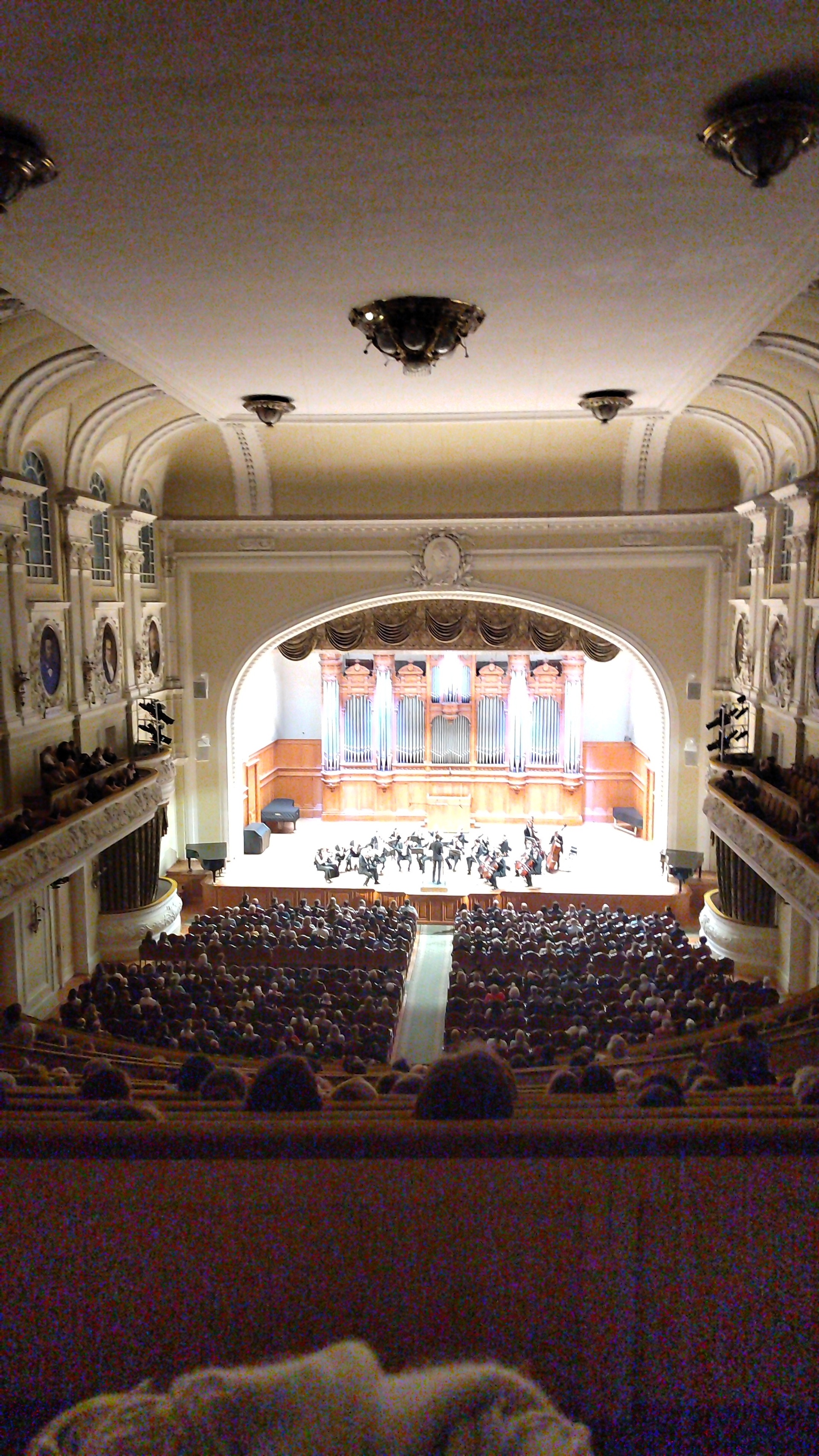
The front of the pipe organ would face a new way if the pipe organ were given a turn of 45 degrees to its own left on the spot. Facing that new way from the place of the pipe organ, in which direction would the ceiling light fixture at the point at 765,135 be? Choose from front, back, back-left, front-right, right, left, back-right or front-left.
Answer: front-right

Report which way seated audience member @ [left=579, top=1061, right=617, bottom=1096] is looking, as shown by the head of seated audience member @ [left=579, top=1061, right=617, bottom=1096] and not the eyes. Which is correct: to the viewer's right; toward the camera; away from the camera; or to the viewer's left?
away from the camera

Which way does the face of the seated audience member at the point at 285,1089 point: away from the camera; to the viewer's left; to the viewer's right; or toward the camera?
away from the camera

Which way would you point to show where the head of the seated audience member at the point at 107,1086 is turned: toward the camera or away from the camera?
away from the camera

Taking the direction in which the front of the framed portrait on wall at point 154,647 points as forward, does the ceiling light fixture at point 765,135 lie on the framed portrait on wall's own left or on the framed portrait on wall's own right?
on the framed portrait on wall's own right

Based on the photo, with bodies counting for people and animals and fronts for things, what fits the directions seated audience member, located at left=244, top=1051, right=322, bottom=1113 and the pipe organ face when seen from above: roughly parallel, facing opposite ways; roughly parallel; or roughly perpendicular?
roughly parallel, facing opposite ways

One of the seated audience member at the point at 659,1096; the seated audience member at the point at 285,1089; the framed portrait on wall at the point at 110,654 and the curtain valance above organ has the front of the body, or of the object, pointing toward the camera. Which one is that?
the curtain valance above organ

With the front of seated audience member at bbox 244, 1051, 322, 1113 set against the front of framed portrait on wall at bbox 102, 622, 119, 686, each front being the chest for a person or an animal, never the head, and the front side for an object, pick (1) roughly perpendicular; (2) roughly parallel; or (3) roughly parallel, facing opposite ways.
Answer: roughly perpendicular

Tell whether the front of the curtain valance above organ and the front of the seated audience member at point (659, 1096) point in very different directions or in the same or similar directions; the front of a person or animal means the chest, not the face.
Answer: very different directions

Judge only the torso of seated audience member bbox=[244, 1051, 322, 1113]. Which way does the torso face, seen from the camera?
away from the camera

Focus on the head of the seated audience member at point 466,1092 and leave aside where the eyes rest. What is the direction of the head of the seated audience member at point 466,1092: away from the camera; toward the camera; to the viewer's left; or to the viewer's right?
away from the camera

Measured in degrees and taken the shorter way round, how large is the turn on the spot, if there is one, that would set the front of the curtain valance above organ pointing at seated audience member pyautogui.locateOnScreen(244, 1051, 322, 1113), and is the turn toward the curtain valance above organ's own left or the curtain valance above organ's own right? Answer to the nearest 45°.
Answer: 0° — it already faces them

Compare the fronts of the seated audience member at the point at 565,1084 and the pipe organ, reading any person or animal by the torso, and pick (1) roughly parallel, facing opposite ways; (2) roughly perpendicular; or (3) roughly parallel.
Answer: roughly parallel, facing opposite ways

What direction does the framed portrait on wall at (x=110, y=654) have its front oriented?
to the viewer's right

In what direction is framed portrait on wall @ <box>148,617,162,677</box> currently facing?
to the viewer's right

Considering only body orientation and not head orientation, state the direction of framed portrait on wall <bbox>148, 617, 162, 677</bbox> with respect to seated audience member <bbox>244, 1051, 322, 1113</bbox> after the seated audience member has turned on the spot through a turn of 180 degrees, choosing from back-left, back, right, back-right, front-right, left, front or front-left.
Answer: back

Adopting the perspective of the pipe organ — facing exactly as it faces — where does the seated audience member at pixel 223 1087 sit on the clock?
The seated audience member is roughly at 12 o'clock from the pipe organ.

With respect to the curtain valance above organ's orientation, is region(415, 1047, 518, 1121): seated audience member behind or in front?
in front

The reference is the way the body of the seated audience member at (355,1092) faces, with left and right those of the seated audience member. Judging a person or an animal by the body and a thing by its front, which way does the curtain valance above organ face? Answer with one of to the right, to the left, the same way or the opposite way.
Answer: the opposite way

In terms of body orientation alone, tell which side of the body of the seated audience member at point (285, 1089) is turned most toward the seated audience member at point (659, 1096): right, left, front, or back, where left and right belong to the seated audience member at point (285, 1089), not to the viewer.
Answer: right

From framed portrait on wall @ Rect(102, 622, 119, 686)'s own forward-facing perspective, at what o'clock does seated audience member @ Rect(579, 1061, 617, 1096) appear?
The seated audience member is roughly at 3 o'clock from the framed portrait on wall.
